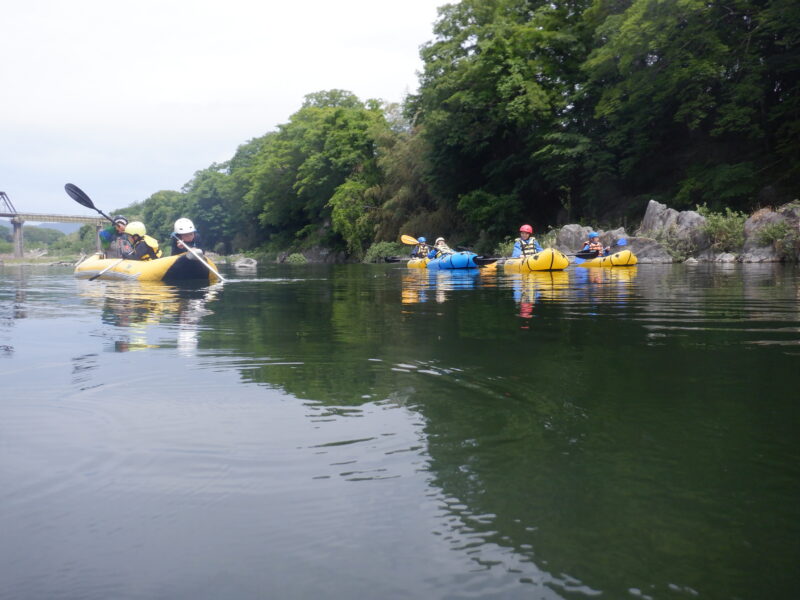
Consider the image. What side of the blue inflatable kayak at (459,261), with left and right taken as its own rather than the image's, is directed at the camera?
right

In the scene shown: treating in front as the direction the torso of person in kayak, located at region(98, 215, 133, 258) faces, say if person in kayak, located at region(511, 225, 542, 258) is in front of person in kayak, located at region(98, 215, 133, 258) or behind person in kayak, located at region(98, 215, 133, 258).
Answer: in front

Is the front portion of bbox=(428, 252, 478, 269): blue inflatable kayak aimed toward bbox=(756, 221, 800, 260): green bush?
yes

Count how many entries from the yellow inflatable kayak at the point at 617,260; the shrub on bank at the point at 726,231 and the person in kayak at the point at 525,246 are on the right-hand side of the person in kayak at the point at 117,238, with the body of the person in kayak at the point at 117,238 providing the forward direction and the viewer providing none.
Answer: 0
